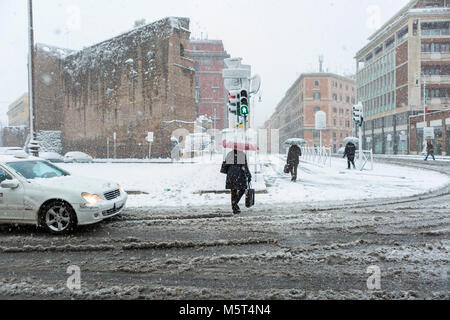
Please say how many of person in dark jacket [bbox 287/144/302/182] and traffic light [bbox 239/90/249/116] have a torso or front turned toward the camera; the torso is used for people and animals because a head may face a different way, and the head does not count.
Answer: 1

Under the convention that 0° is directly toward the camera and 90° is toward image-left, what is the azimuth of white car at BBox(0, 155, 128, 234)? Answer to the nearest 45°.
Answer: approximately 315°

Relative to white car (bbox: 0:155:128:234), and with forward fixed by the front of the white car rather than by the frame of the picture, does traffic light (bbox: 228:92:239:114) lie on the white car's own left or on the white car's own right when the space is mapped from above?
on the white car's own left

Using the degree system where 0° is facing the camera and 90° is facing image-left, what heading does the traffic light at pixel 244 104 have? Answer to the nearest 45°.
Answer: approximately 0°

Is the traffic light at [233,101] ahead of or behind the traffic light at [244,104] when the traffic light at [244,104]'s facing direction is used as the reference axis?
behind

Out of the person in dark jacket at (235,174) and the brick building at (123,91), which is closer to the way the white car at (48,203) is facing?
the person in dark jacket

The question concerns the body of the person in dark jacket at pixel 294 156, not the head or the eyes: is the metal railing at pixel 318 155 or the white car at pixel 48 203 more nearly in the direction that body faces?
the metal railing

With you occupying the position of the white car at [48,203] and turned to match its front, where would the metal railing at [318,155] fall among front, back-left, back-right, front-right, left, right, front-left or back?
left

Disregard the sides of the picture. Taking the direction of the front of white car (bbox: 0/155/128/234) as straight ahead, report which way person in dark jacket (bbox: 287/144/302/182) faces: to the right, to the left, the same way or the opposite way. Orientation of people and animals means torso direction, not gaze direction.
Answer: to the left

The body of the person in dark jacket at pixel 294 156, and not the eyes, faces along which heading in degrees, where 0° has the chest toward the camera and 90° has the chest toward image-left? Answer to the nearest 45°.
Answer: approximately 180°

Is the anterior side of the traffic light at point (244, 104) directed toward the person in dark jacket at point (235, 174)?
yes

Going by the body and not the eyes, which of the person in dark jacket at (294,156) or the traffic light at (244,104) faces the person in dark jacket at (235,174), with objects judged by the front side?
the traffic light

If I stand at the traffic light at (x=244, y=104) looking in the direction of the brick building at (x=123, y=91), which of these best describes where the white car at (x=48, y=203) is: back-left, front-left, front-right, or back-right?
back-left

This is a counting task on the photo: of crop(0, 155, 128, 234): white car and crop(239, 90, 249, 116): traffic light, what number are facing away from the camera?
0
